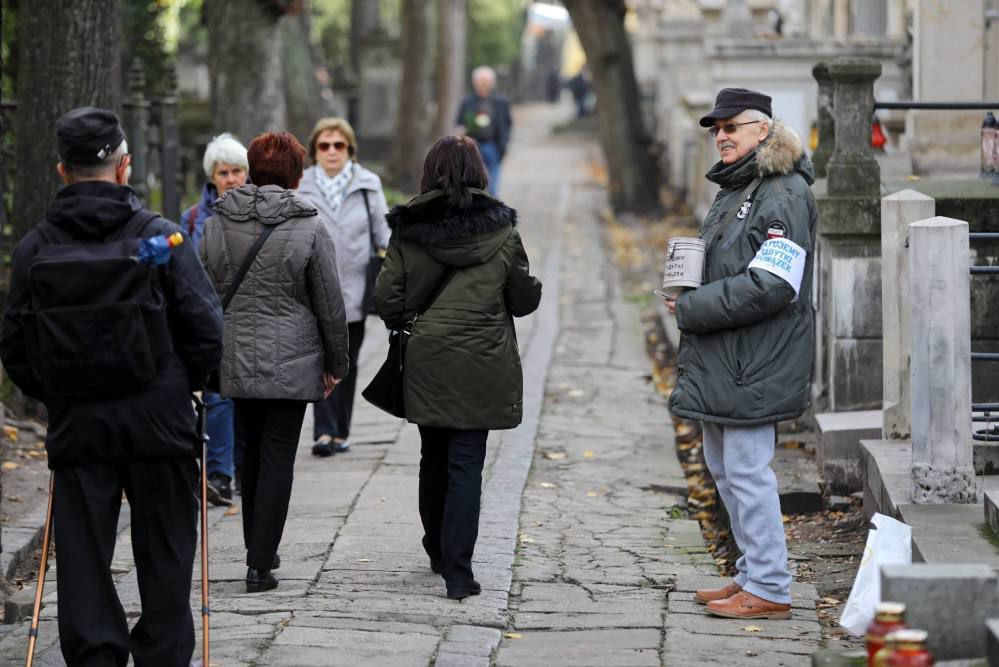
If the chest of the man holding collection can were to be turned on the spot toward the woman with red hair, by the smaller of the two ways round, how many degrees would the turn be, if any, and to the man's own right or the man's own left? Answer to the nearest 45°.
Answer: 0° — they already face them

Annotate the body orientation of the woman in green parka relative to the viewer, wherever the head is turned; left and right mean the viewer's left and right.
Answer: facing away from the viewer

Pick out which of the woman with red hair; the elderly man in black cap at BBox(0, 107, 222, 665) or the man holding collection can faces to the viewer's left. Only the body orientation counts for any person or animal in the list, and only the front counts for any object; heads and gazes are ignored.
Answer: the man holding collection can

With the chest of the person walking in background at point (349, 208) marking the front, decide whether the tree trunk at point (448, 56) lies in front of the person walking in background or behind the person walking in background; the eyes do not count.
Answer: behind

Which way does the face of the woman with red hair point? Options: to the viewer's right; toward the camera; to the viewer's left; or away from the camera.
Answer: away from the camera

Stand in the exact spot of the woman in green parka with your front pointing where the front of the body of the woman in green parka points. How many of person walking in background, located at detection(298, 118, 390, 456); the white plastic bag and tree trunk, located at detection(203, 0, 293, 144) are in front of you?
2

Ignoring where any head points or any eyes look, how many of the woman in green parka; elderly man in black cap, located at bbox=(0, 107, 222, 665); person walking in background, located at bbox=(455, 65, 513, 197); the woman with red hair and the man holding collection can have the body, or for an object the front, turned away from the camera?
3

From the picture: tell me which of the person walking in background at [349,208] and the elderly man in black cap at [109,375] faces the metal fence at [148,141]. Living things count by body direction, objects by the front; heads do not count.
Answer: the elderly man in black cap

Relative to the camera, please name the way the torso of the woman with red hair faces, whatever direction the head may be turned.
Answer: away from the camera

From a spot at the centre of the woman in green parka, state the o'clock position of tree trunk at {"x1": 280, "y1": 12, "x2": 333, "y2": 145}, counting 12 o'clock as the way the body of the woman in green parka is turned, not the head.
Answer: The tree trunk is roughly at 12 o'clock from the woman in green parka.

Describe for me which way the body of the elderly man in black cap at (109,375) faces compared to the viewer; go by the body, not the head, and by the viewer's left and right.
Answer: facing away from the viewer

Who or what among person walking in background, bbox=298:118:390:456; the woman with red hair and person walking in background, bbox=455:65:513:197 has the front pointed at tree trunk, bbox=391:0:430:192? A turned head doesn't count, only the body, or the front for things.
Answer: the woman with red hair

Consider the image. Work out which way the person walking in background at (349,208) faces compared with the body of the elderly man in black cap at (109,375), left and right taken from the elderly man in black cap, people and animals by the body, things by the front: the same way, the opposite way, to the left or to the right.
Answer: the opposite way
